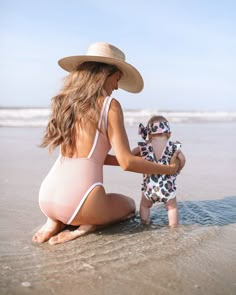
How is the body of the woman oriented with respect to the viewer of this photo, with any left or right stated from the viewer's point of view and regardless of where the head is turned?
facing away from the viewer and to the right of the viewer

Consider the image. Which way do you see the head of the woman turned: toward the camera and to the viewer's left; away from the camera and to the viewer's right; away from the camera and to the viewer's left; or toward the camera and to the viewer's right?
away from the camera and to the viewer's right
